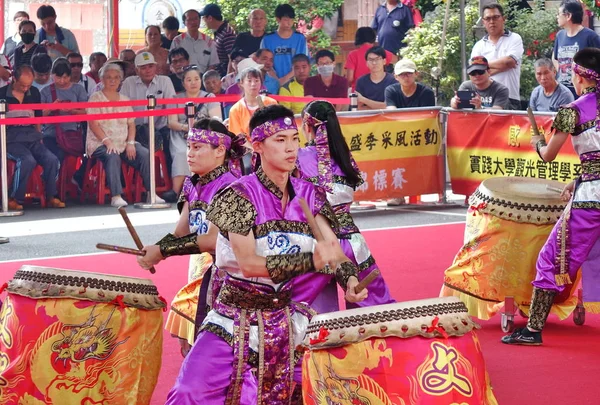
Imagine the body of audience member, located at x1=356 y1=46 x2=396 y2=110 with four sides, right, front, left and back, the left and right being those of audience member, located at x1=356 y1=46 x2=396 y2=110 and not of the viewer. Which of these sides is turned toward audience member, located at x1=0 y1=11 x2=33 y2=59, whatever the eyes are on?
right

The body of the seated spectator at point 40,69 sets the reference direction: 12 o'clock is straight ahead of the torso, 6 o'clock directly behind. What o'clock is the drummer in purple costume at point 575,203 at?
The drummer in purple costume is roughly at 11 o'clock from the seated spectator.

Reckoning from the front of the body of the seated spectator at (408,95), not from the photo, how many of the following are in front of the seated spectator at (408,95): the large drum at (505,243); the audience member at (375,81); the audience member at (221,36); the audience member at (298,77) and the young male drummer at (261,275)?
2

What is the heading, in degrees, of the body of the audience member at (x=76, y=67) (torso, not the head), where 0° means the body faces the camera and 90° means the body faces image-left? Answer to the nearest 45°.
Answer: approximately 0°

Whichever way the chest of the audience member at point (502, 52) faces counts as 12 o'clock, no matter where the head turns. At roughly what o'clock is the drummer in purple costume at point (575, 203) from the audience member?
The drummer in purple costume is roughly at 12 o'clock from the audience member.

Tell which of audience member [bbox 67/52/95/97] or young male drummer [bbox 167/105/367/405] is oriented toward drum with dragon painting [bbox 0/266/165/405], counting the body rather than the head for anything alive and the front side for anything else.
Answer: the audience member

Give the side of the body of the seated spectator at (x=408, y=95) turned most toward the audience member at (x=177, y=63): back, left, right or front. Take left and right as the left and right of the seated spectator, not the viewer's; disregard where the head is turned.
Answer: right

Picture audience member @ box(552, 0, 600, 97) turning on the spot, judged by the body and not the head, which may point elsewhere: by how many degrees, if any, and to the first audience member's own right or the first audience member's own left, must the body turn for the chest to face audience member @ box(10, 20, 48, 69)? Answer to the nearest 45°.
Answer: approximately 45° to the first audience member's own right

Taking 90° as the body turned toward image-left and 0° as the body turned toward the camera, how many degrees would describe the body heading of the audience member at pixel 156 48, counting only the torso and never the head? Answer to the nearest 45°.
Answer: approximately 0°

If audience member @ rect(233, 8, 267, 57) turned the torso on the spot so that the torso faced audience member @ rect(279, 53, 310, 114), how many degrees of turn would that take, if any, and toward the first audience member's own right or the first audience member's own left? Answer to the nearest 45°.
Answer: approximately 45° to the first audience member's own left
